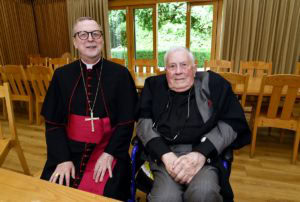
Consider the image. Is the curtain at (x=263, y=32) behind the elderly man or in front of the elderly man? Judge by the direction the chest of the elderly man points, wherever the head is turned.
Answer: behind

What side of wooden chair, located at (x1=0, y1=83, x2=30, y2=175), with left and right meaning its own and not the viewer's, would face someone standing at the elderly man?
left

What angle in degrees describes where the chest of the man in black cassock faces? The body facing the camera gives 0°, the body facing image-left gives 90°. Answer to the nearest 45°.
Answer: approximately 0°
